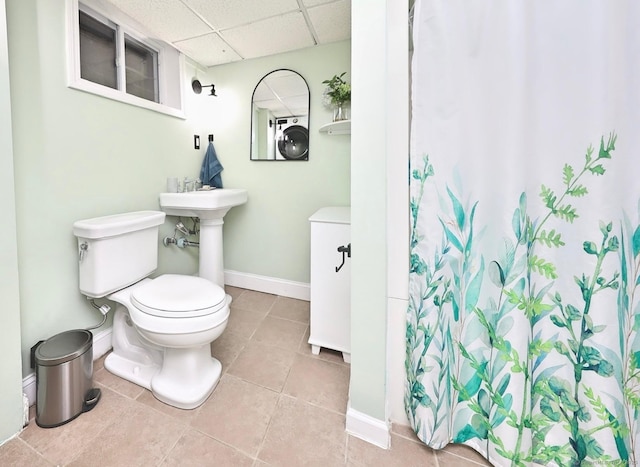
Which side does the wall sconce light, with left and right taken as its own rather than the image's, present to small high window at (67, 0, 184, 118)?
right

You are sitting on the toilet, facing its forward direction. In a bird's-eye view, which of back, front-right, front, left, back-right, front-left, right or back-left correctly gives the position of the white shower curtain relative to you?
front

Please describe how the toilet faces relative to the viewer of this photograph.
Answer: facing the viewer and to the right of the viewer

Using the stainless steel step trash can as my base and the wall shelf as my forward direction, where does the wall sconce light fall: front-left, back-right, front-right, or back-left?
front-left

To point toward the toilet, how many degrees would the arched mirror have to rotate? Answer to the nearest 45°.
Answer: approximately 45° to its right

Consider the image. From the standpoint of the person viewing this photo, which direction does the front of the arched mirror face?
facing the viewer

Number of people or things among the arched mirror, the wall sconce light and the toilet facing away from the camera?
0

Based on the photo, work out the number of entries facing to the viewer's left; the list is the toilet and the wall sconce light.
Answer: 0
